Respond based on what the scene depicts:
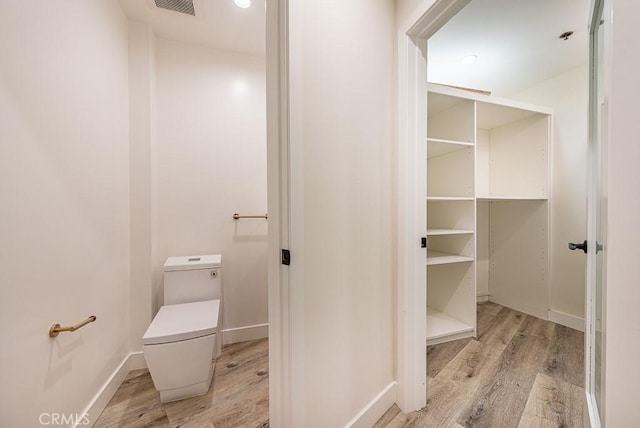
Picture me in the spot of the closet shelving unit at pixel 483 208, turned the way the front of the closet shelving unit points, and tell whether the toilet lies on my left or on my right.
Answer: on my right

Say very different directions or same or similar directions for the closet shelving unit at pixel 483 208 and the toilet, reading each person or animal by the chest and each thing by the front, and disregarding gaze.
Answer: same or similar directions

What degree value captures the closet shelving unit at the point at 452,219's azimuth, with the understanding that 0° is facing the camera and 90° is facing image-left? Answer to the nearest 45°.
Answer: approximately 315°

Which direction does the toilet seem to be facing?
toward the camera

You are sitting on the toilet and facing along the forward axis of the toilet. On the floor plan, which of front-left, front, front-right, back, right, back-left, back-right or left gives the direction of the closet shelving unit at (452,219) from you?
left

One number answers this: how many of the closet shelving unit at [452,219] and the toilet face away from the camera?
0

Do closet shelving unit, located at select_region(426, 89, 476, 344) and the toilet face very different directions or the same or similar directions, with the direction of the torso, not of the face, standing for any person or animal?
same or similar directions

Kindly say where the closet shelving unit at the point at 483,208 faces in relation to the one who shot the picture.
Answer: facing the viewer and to the right of the viewer

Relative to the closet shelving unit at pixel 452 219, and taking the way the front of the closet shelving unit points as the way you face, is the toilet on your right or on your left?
on your right

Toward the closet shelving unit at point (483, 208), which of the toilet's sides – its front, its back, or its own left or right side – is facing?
left
